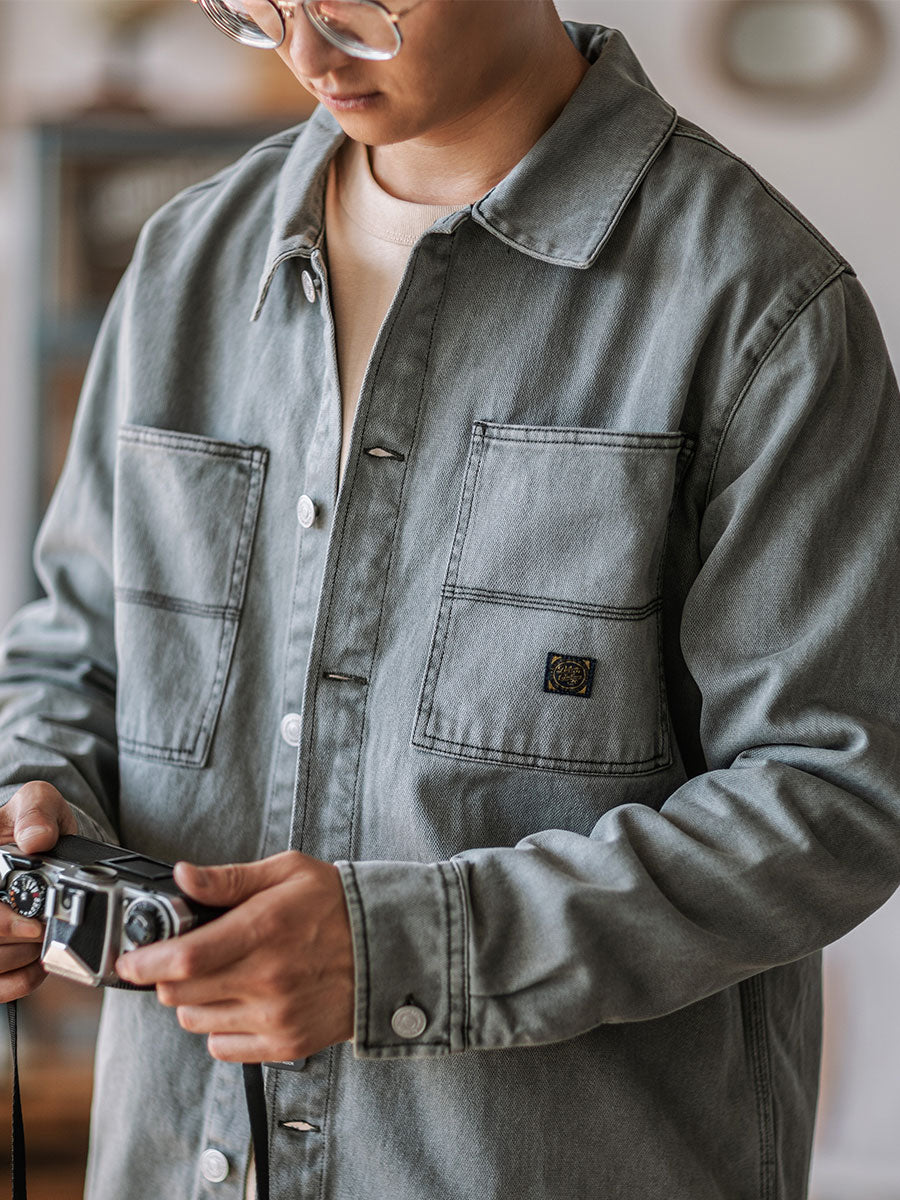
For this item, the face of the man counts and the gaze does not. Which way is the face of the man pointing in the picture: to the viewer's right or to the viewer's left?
to the viewer's left

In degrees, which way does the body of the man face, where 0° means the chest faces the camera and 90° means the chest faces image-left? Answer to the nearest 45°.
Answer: approximately 45°
